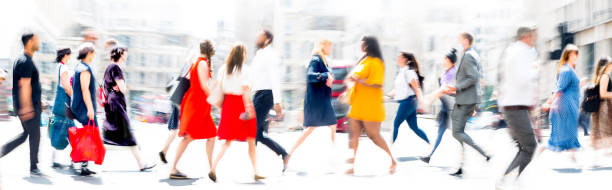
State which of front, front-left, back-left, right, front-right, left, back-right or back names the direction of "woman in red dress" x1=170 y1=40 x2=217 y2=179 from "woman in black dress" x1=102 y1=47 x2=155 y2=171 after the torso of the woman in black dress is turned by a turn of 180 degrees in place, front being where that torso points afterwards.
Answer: back-left

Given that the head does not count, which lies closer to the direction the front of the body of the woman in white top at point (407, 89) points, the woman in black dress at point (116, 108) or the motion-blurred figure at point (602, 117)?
the woman in black dress

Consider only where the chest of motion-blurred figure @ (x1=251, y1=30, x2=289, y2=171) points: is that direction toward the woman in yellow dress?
no

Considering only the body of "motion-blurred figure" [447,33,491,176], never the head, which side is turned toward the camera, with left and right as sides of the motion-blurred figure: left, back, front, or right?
left

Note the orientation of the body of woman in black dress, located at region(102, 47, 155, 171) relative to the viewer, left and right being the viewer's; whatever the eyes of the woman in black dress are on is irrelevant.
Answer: facing to the right of the viewer

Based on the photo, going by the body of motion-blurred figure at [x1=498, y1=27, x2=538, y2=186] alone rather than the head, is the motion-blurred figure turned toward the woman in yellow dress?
no

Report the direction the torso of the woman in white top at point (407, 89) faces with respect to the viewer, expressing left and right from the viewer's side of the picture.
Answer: facing to the left of the viewer

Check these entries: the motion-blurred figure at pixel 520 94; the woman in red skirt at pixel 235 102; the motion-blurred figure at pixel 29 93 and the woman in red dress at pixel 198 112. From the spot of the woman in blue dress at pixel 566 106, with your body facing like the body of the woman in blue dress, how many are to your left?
0

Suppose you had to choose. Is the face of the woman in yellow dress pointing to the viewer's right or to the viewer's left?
to the viewer's left

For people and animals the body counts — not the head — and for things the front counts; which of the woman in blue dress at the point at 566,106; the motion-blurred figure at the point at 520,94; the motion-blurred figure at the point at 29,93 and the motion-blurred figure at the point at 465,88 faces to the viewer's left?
the motion-blurred figure at the point at 465,88

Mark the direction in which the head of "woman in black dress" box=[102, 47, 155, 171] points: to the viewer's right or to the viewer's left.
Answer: to the viewer's right
